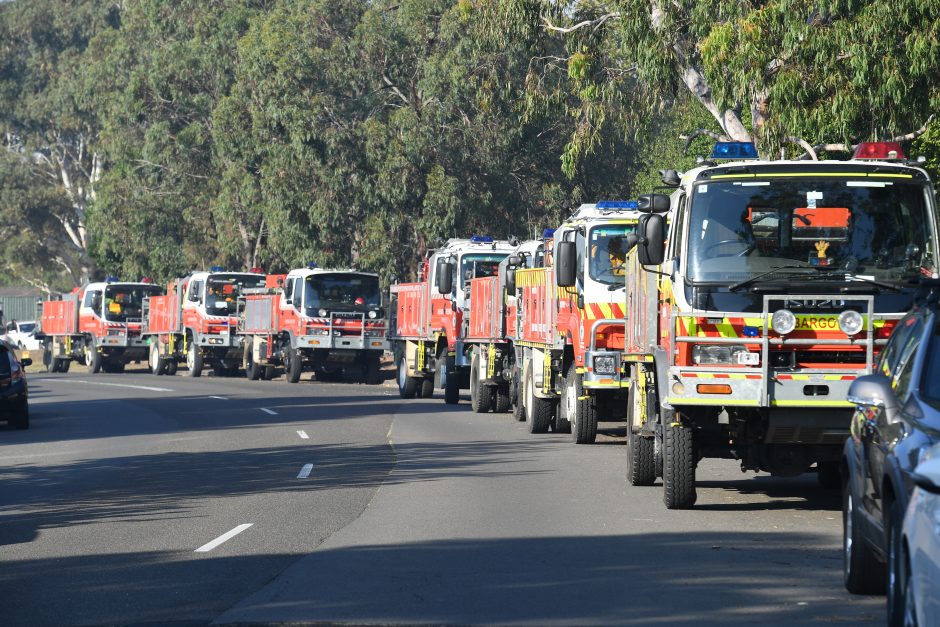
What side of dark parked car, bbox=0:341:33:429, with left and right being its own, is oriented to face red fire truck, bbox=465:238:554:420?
right

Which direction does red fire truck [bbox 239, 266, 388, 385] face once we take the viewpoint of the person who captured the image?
facing the viewer and to the right of the viewer

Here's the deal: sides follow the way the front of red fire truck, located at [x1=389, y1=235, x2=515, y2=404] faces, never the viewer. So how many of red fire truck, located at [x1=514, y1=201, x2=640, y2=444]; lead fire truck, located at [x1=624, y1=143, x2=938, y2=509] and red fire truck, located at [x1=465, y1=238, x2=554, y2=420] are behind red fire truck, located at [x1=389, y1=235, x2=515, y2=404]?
0

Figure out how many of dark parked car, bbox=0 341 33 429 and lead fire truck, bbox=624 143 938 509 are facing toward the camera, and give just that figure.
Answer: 1

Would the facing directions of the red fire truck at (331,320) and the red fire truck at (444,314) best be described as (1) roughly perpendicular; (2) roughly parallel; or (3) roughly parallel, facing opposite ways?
roughly parallel

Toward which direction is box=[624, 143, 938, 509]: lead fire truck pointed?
toward the camera

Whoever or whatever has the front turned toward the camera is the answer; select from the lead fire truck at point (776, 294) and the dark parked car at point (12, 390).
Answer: the lead fire truck

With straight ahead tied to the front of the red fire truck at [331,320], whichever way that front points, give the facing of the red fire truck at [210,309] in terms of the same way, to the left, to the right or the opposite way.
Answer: the same way

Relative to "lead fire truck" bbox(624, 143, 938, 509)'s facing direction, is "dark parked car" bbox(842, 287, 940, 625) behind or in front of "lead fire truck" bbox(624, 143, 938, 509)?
in front

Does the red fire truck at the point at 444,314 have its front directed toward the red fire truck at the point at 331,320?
no

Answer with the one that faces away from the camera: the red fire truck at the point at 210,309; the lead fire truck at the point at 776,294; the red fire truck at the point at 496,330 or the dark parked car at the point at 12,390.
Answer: the dark parked car

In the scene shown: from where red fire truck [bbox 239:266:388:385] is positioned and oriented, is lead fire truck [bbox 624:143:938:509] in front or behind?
in front

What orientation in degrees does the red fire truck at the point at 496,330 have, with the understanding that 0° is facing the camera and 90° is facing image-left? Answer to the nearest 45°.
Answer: approximately 315°

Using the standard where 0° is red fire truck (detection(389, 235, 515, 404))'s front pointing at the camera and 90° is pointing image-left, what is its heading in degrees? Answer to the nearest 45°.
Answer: approximately 315°

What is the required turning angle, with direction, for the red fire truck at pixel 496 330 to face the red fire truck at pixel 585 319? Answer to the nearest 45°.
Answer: approximately 45° to its right

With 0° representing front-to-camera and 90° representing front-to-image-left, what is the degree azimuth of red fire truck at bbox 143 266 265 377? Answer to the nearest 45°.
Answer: approximately 315°

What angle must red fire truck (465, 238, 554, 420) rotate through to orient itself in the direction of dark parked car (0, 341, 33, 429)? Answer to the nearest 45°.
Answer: approximately 135° to its right

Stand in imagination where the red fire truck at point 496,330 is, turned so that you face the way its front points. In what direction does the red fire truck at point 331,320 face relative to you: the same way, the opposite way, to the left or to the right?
the same way
